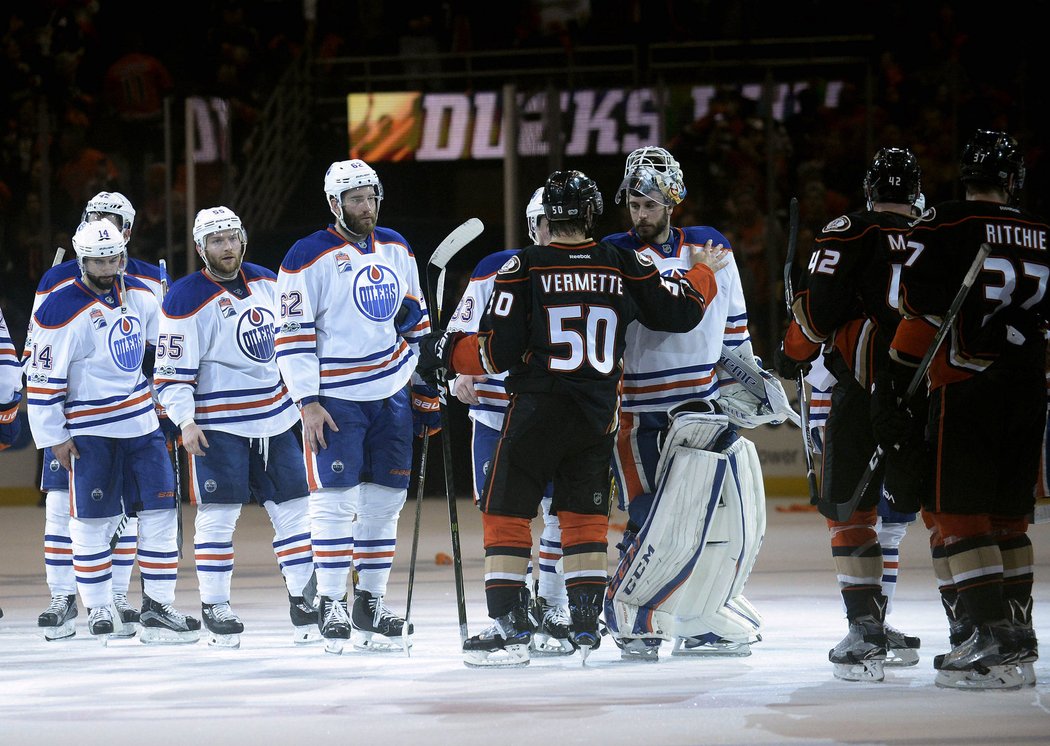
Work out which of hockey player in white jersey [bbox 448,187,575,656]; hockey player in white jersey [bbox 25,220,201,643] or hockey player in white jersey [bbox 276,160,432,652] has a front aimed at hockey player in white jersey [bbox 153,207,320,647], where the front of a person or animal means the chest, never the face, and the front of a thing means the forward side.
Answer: hockey player in white jersey [bbox 25,220,201,643]

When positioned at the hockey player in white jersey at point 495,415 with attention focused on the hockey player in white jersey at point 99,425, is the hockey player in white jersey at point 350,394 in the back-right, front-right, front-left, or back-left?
front-left

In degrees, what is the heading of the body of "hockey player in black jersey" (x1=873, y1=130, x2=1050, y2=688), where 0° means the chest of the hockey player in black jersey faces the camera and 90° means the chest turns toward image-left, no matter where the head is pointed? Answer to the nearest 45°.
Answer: approximately 135°

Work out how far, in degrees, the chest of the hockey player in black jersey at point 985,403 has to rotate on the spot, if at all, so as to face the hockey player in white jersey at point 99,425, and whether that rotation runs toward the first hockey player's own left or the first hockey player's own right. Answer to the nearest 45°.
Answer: approximately 45° to the first hockey player's own left

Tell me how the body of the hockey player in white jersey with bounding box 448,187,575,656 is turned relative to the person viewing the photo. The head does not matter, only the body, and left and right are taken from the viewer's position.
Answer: facing the viewer and to the right of the viewer

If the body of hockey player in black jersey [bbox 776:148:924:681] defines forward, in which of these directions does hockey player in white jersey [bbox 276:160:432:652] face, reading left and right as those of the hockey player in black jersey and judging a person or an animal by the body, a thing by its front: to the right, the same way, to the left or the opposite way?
the opposite way

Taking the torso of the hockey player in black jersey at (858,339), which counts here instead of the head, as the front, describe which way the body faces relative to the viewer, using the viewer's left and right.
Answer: facing away from the viewer and to the left of the viewer

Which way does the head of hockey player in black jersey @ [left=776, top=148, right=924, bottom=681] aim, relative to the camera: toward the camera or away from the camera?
away from the camera

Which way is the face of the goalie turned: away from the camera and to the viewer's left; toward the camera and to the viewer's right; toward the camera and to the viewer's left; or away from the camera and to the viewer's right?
toward the camera and to the viewer's left

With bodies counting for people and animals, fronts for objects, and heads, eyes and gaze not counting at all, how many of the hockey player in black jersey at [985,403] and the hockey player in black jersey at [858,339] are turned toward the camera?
0

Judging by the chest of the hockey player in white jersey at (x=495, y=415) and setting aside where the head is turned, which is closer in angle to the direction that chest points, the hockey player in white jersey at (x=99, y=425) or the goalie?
the goalie

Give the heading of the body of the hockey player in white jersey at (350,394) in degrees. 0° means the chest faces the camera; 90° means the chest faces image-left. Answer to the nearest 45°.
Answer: approximately 315°
